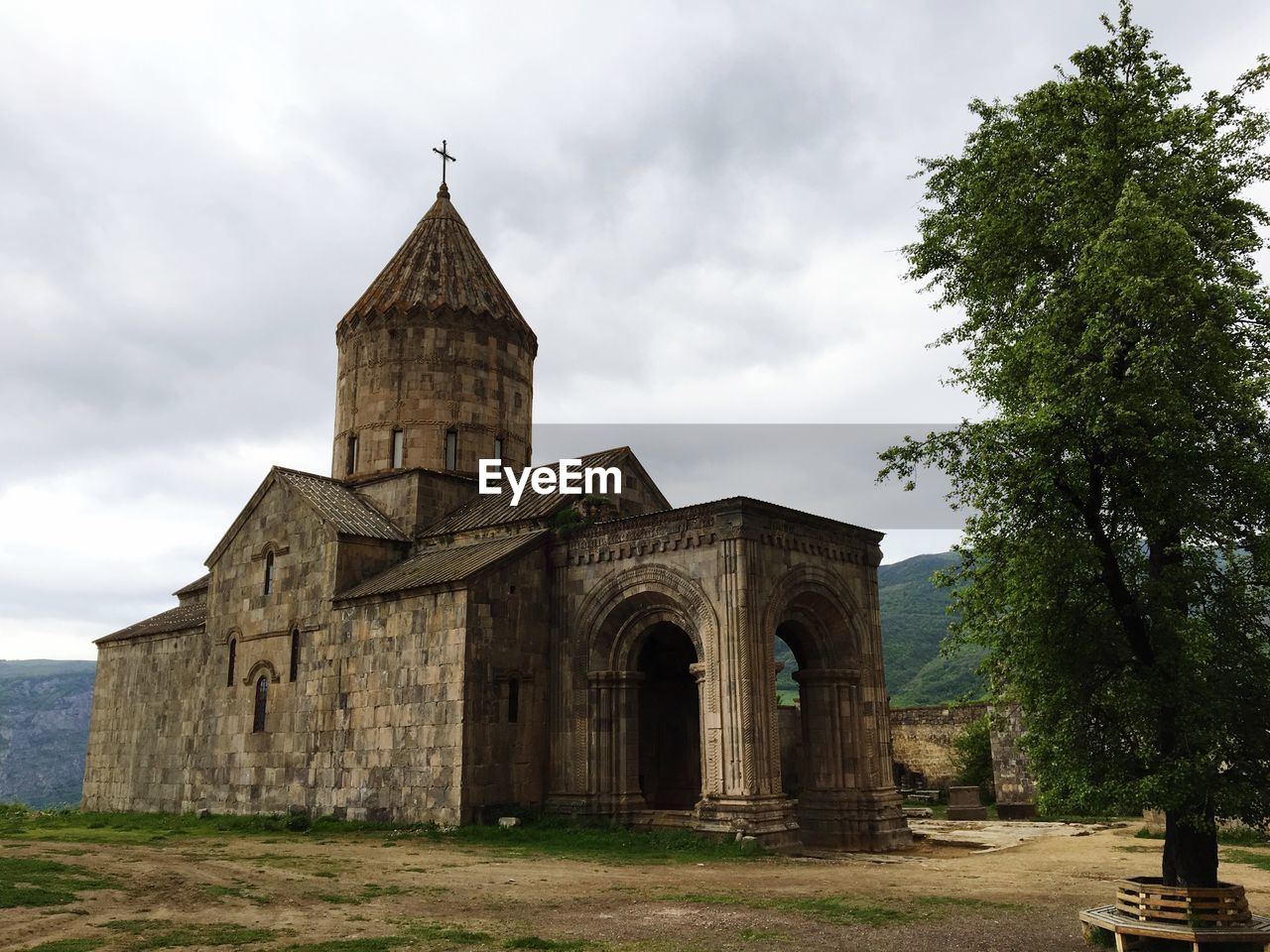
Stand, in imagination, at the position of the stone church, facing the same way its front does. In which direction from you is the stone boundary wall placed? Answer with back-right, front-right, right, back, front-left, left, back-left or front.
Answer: left

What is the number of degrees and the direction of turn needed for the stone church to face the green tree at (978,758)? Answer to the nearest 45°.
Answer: approximately 90° to its left

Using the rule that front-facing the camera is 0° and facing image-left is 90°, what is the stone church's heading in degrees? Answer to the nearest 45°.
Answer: approximately 315°

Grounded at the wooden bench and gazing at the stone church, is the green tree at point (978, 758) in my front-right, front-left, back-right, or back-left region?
front-right

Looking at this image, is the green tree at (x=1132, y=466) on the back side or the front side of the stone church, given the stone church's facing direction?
on the front side

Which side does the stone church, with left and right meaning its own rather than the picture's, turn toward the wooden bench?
front
